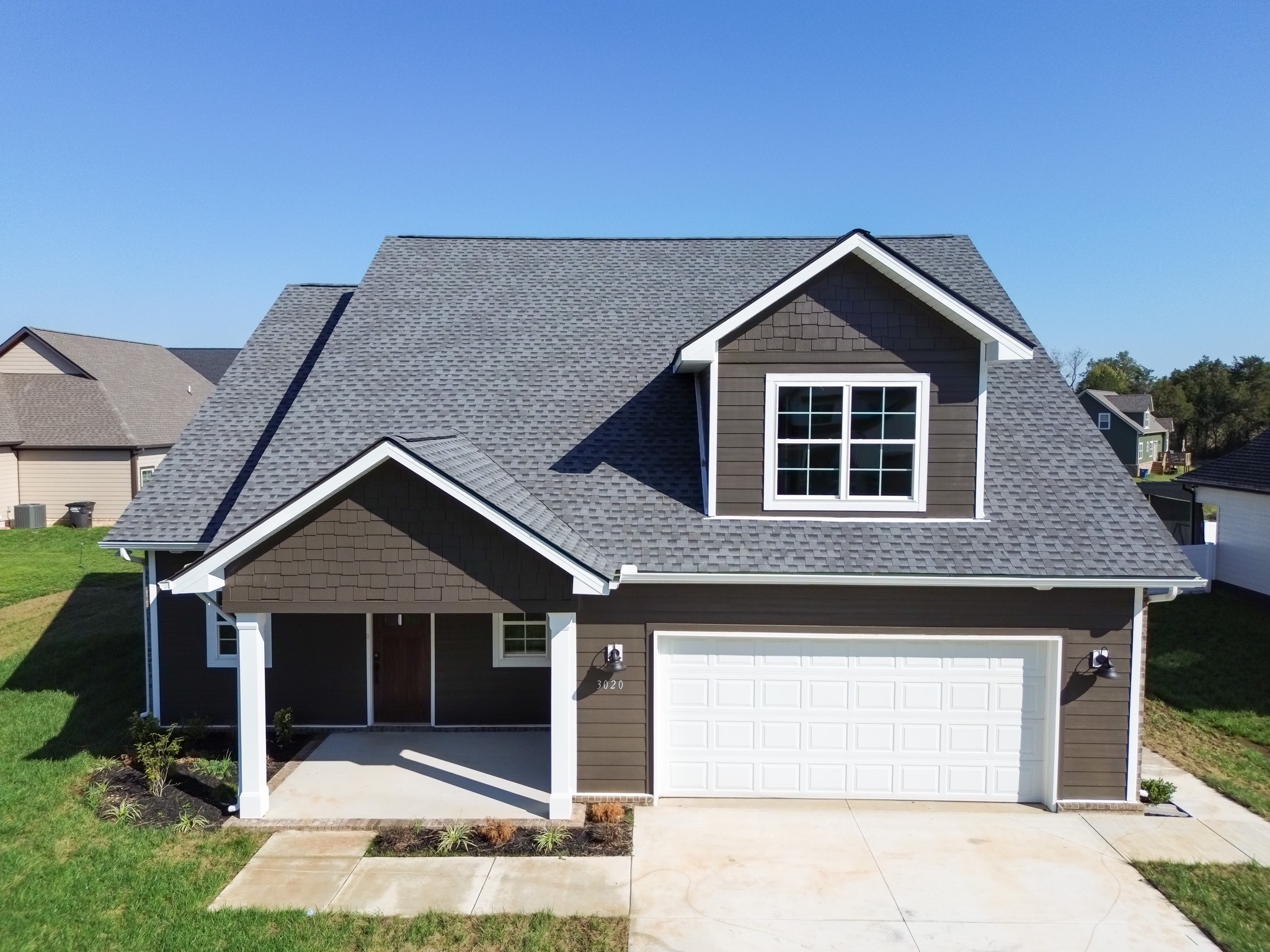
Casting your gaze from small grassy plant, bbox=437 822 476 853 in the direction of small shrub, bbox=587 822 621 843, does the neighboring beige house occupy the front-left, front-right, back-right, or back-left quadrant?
back-left

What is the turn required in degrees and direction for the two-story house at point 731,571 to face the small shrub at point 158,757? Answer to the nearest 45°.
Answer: approximately 90° to its right

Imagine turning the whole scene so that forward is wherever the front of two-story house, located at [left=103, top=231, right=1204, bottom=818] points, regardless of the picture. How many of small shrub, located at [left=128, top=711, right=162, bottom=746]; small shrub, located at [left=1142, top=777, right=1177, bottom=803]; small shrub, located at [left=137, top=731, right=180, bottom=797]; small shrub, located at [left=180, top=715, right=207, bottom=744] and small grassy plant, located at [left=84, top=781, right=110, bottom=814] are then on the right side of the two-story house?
4

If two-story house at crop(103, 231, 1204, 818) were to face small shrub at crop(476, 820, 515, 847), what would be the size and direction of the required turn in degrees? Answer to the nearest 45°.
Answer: approximately 45° to its right

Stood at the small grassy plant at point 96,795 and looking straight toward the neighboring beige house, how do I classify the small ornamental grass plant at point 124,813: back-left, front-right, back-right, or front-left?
back-right

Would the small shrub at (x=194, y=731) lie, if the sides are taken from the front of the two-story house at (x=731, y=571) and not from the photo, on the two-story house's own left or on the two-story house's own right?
on the two-story house's own right

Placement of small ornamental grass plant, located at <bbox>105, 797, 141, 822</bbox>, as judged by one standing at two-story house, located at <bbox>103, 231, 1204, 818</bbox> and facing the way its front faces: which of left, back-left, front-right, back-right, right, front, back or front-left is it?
right

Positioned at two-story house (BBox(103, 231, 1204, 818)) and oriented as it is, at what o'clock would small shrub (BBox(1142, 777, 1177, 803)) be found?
The small shrub is roughly at 9 o'clock from the two-story house.

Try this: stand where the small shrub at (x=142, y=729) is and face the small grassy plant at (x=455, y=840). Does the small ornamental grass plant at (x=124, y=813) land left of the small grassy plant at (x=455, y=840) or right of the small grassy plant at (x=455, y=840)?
right

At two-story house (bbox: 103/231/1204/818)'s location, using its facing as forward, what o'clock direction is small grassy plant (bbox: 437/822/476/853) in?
The small grassy plant is roughly at 2 o'clock from the two-story house.

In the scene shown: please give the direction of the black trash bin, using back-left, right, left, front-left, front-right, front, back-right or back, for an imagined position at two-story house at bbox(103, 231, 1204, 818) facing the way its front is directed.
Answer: back-right

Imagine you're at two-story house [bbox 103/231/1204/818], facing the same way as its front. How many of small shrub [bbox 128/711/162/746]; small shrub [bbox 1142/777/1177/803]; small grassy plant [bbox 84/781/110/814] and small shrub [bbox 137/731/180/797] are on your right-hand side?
3

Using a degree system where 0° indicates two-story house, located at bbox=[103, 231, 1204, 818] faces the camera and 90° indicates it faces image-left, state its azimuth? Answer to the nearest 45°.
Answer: approximately 0°

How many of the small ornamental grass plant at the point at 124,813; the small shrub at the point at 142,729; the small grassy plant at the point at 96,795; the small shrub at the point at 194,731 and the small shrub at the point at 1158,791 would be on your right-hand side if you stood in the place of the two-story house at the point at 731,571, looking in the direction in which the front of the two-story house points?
4

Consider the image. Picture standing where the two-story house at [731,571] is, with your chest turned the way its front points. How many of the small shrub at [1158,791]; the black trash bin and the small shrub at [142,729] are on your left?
1
